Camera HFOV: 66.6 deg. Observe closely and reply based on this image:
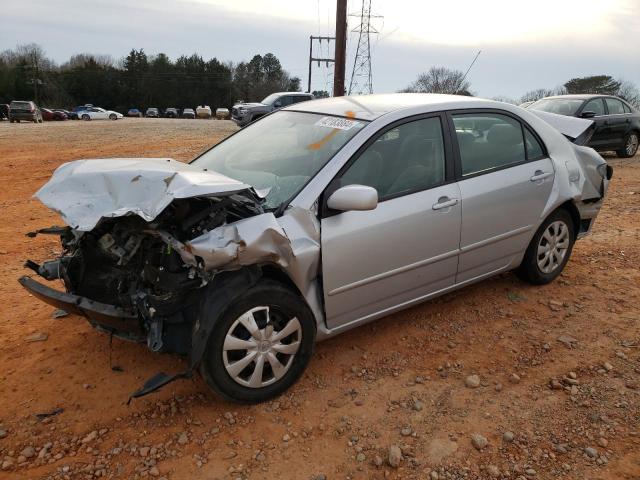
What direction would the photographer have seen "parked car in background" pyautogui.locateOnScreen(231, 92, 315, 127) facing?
facing the viewer and to the left of the viewer

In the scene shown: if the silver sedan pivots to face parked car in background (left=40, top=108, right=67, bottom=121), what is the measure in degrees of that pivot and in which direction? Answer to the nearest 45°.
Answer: approximately 90° to its right

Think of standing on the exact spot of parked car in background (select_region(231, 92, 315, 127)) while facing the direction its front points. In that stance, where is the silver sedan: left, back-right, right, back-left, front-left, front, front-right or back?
front-left

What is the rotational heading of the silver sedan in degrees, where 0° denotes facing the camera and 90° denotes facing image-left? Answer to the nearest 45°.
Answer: approximately 45°

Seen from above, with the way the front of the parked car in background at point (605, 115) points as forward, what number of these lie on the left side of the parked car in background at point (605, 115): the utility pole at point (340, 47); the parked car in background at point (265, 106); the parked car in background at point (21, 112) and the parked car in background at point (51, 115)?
0

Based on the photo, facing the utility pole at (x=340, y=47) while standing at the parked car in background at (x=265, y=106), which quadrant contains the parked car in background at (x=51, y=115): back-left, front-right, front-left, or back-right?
back-right
